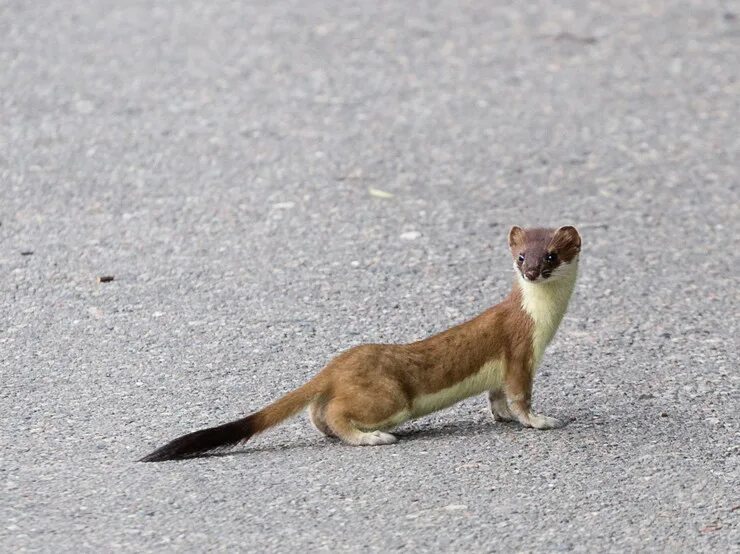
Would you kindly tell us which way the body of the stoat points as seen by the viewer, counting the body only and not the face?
to the viewer's right
